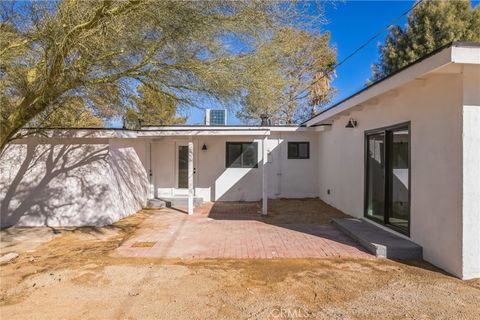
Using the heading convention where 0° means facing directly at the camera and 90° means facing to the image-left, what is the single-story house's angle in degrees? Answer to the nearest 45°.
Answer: approximately 0°
